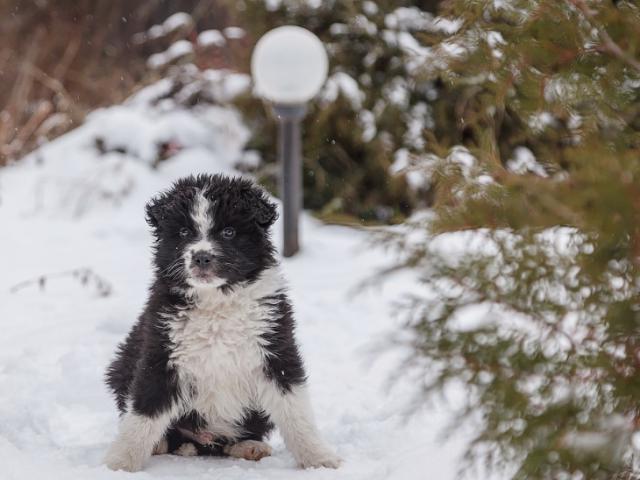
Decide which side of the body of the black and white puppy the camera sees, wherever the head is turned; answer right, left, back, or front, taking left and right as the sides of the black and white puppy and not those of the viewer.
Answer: front

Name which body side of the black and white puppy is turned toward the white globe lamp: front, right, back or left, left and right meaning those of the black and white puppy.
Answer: back

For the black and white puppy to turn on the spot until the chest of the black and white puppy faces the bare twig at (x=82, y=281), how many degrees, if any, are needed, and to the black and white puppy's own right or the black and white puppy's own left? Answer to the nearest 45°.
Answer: approximately 180°
